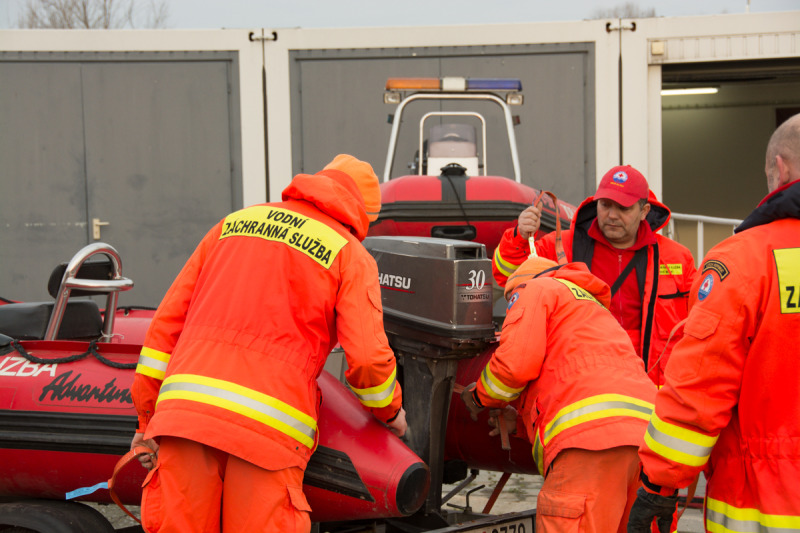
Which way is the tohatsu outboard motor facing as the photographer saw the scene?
facing away from the viewer and to the left of the viewer

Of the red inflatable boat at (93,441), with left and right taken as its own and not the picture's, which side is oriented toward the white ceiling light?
right

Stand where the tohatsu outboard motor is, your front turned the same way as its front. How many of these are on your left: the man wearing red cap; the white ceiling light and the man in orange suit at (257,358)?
1

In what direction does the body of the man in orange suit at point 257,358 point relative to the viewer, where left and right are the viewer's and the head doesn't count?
facing away from the viewer and to the right of the viewer

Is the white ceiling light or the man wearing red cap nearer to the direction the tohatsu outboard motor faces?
the white ceiling light

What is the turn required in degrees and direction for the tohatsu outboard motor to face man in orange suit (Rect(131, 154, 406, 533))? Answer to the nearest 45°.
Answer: approximately 90° to its left

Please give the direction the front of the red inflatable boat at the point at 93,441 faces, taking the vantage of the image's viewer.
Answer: facing away from the viewer and to the left of the viewer

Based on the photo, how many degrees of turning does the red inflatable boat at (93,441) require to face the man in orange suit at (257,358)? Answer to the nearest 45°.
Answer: approximately 180°

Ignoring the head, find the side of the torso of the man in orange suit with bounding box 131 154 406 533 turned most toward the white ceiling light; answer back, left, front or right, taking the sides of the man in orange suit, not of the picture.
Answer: front
